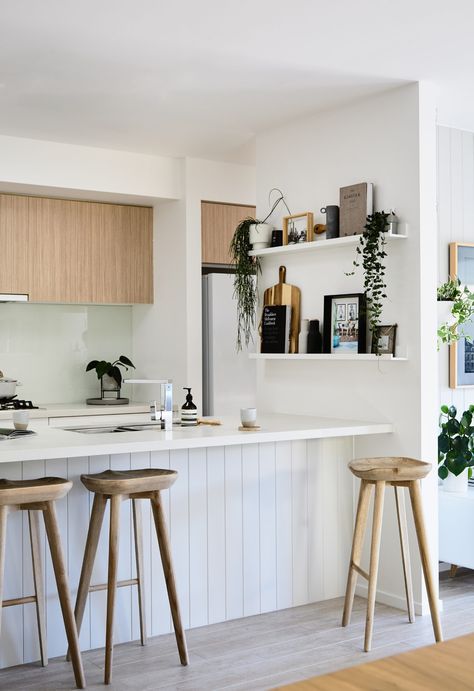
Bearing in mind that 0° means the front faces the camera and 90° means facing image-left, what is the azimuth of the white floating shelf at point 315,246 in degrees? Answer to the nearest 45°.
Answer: approximately 45°

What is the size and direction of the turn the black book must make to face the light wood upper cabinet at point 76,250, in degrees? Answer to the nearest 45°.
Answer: approximately 90° to its right

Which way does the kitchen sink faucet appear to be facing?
to the viewer's left

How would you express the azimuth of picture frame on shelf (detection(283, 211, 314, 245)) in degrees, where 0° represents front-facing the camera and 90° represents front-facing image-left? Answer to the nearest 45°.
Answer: approximately 45°

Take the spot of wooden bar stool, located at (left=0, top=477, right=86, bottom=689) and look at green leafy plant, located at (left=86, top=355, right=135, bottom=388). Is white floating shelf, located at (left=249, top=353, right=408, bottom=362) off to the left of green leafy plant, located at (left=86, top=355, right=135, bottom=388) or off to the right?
right
